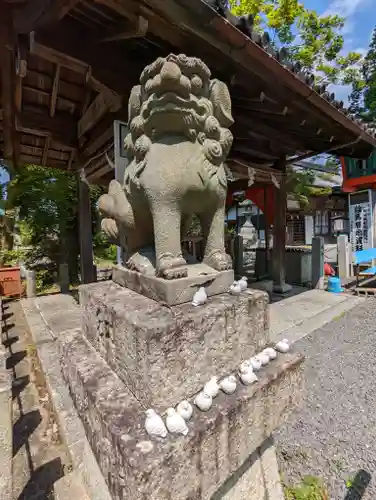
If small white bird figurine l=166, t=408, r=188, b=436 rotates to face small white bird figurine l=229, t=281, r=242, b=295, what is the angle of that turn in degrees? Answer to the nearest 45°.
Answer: approximately 135° to its right
